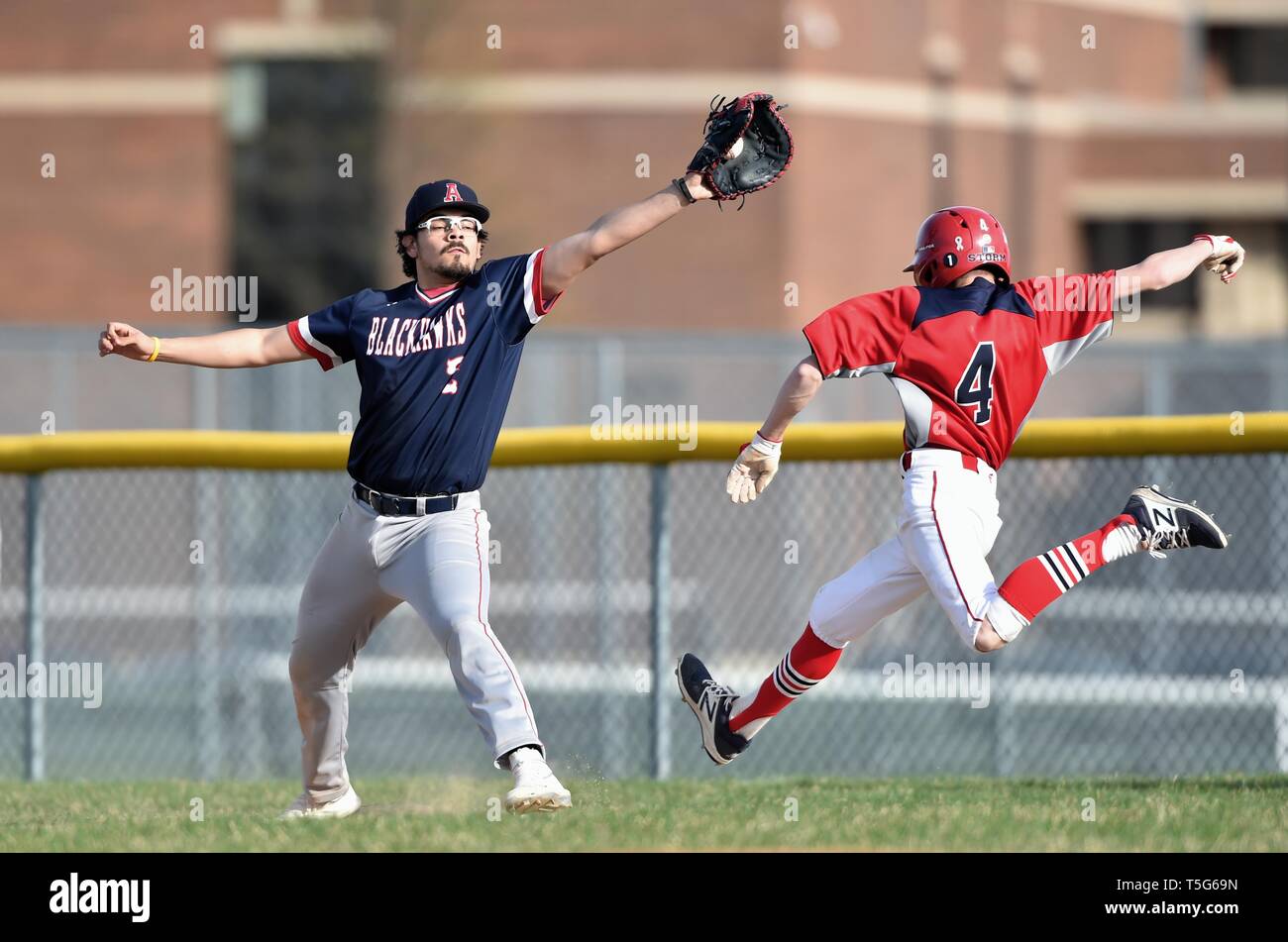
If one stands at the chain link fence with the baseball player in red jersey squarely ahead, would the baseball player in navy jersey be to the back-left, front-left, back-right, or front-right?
front-right

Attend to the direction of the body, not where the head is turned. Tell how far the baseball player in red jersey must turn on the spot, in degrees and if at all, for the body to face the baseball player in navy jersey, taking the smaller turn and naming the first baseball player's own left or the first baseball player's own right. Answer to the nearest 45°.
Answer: approximately 45° to the first baseball player's own left

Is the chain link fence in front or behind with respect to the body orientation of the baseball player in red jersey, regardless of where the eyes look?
in front

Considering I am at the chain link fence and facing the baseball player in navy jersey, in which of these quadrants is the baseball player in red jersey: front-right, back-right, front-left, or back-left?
front-left

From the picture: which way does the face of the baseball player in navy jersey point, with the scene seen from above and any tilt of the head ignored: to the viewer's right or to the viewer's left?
to the viewer's right

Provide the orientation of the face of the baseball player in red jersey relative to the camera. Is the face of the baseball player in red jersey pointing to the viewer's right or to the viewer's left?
to the viewer's left

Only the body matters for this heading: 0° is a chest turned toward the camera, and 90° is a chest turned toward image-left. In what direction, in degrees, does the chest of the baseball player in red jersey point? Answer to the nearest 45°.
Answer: approximately 135°
